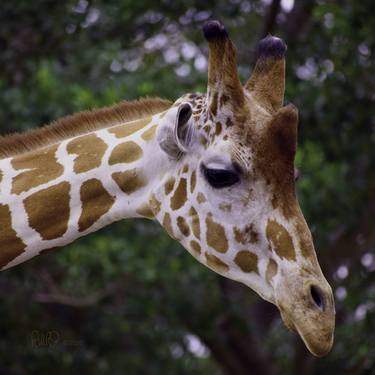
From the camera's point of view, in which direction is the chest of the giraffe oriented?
to the viewer's right
